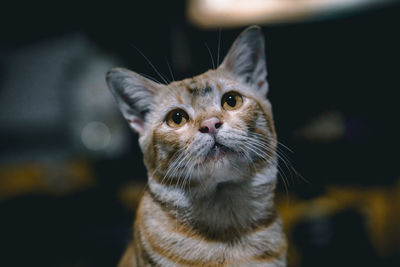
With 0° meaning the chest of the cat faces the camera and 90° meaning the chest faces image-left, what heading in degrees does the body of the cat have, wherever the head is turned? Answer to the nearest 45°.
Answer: approximately 0°
